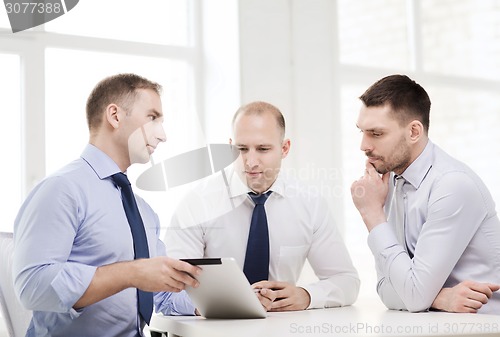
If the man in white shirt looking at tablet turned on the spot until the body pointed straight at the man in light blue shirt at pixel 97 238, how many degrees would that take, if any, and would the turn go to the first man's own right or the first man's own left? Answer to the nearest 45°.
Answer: approximately 45° to the first man's own right

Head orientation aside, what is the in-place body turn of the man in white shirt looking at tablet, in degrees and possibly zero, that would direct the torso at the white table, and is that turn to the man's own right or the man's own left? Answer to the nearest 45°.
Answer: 0° — they already face it

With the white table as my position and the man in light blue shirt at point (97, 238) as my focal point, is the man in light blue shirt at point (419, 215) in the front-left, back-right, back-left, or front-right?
back-right

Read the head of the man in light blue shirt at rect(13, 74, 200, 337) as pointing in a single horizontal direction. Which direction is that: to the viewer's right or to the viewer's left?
to the viewer's right

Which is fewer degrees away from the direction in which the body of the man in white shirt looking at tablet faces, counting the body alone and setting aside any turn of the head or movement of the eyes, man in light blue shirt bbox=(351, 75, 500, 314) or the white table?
the white table

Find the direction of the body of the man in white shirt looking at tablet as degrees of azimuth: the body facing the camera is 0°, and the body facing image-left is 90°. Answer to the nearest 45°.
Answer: approximately 0°
